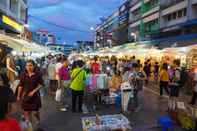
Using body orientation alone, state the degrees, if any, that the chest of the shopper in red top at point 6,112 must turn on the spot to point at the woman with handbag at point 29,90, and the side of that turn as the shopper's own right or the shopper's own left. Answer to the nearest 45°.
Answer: approximately 45° to the shopper's own left

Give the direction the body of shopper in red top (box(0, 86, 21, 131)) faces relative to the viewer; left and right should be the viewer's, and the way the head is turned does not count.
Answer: facing away from the viewer and to the right of the viewer
